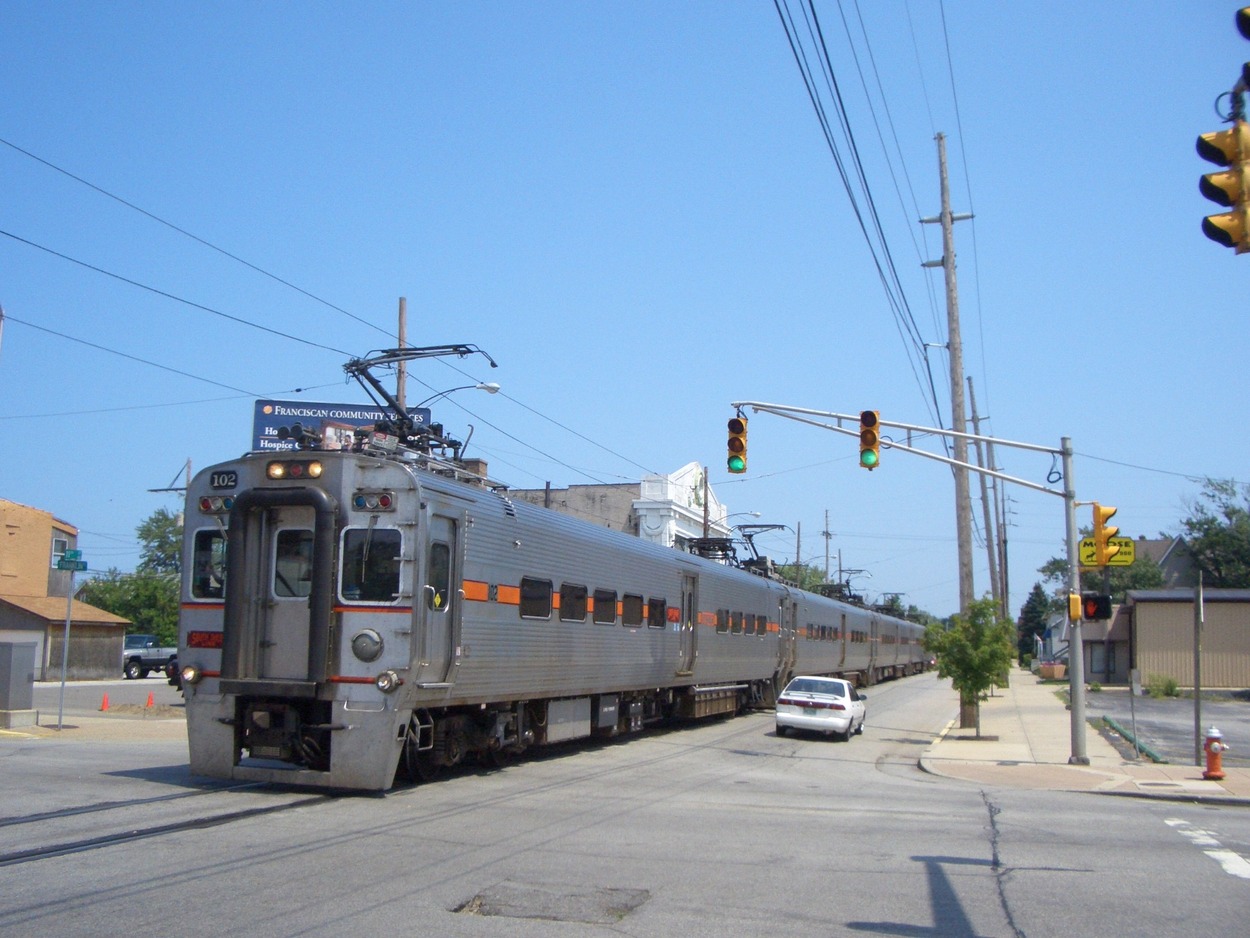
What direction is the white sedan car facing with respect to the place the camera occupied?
facing away from the viewer and to the right of the viewer

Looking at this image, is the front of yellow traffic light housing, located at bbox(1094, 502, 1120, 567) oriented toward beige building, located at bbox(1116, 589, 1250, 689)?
no

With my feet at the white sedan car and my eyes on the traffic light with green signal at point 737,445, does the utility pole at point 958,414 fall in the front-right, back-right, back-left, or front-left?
back-left

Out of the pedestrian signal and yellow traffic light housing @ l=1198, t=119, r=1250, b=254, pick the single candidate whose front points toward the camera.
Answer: the pedestrian signal

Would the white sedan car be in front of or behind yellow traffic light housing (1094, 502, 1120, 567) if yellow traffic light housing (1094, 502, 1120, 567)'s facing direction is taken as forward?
behind

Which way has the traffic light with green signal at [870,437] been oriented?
toward the camera

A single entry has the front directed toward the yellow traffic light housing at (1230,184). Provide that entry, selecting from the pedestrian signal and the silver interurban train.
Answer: the pedestrian signal

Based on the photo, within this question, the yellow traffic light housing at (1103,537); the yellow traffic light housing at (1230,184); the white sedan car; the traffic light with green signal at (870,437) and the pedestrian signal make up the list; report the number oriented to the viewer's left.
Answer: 1

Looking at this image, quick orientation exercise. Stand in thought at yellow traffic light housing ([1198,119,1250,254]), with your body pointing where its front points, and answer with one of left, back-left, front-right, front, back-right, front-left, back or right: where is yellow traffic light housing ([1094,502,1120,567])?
right

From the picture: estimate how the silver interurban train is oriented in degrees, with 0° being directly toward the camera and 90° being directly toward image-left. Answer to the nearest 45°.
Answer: approximately 45°

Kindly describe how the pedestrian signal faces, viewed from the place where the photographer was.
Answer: facing the viewer
